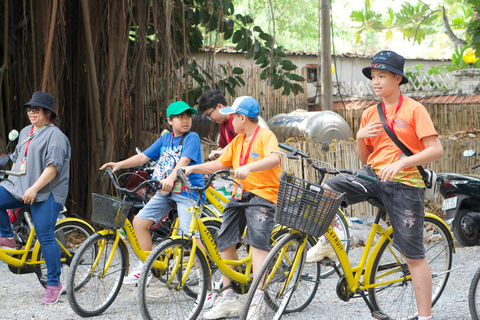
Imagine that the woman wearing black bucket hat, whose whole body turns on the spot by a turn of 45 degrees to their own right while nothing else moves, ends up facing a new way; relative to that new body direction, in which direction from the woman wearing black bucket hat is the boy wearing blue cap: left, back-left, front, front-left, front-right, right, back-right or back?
back-left

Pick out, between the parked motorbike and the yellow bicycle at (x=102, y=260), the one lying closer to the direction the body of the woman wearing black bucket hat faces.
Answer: the yellow bicycle

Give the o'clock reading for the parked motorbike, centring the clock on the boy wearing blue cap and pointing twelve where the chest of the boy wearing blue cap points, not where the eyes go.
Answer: The parked motorbike is roughly at 6 o'clock from the boy wearing blue cap.

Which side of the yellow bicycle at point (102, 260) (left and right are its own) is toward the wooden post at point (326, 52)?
back

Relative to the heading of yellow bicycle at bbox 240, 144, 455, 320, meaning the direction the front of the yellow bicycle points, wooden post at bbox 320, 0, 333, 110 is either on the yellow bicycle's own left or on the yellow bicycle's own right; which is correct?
on the yellow bicycle's own right
